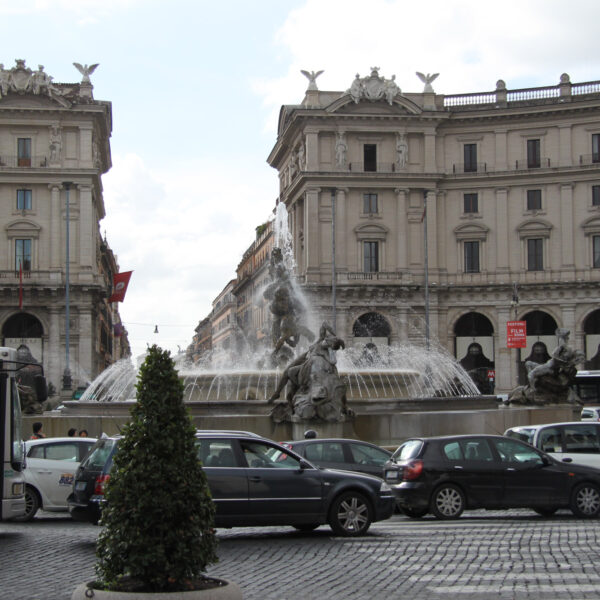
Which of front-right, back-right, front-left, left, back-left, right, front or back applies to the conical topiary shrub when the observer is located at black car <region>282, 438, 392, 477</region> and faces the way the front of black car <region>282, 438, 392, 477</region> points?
right

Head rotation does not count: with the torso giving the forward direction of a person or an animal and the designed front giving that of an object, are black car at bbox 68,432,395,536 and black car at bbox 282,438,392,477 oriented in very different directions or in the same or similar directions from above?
same or similar directions

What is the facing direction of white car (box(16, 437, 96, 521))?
to the viewer's right

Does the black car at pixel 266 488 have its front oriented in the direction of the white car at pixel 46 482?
no

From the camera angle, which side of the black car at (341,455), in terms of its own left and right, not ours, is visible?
right

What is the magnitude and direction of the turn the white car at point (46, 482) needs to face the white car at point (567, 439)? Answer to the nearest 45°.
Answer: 0° — it already faces it

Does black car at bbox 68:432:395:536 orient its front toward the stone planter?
no

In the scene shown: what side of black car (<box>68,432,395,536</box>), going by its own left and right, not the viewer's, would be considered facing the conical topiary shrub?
right

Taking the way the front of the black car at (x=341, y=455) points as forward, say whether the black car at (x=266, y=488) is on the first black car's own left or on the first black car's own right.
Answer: on the first black car's own right

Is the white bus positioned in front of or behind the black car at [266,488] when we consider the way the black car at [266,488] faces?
behind

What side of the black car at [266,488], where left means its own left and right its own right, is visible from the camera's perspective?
right
